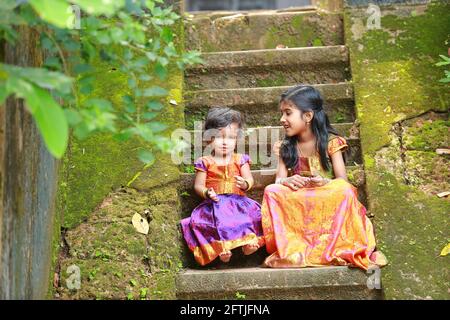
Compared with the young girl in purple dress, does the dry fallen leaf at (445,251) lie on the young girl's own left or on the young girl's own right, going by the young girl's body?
on the young girl's own left

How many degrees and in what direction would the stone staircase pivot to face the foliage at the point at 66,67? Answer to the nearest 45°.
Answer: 0° — it already faces it

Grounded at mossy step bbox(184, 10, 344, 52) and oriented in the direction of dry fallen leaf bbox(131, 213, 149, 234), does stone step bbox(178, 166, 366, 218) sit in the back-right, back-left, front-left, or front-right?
front-left

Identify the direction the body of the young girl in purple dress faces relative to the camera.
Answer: toward the camera

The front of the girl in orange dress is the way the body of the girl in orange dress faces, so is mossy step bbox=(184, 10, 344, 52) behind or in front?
behind

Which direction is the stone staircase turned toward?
toward the camera

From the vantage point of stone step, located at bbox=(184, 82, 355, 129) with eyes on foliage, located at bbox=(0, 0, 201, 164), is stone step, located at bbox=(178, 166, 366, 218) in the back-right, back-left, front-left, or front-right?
front-left

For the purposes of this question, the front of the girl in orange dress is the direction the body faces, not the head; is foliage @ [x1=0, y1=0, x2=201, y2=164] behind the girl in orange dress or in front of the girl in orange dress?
in front

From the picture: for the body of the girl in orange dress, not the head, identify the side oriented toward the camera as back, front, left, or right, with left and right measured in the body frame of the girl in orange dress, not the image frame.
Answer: front

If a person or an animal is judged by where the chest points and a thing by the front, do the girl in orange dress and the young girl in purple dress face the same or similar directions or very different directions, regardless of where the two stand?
same or similar directions

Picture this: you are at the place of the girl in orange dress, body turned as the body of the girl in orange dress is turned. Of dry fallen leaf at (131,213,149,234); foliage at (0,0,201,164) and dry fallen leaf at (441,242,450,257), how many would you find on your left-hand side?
1

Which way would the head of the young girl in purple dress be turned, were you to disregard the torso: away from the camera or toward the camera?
toward the camera

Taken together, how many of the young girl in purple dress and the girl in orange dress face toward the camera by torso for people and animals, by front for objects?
2

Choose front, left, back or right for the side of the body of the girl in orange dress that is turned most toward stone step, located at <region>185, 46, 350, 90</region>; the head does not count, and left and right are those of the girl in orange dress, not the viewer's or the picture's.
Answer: back

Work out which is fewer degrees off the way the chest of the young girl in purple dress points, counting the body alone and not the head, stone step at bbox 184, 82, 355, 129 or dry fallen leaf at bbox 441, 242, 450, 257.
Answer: the dry fallen leaf

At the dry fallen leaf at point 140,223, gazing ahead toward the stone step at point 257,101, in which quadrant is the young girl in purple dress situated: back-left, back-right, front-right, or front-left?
front-right
